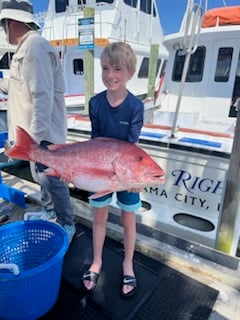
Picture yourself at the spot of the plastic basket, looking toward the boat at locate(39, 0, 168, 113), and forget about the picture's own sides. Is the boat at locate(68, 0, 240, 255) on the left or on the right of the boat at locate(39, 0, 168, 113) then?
right

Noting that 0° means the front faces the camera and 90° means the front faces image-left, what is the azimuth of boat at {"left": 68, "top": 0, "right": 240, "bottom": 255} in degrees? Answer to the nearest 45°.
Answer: approximately 225°

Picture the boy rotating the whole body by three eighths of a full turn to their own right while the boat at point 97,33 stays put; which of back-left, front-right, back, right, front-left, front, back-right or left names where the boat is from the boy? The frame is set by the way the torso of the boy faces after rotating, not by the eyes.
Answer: front-right

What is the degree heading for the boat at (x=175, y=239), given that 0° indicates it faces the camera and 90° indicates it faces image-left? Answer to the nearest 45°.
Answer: approximately 225°

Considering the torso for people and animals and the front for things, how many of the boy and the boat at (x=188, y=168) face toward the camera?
1

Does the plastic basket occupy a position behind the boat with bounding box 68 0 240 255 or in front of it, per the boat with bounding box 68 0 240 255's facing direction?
behind
